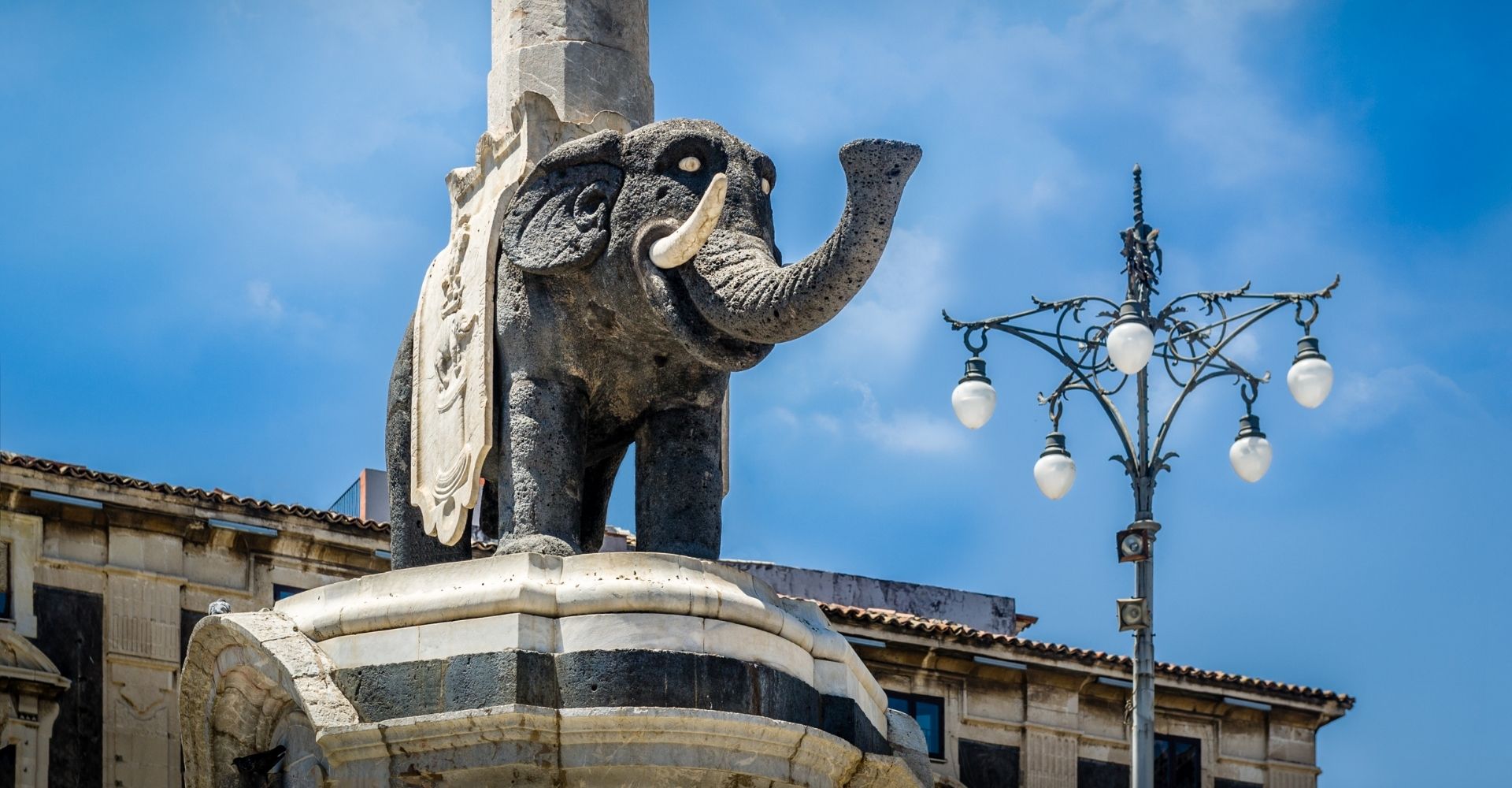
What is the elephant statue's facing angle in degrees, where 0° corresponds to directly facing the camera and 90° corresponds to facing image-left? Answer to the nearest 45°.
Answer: approximately 315°
